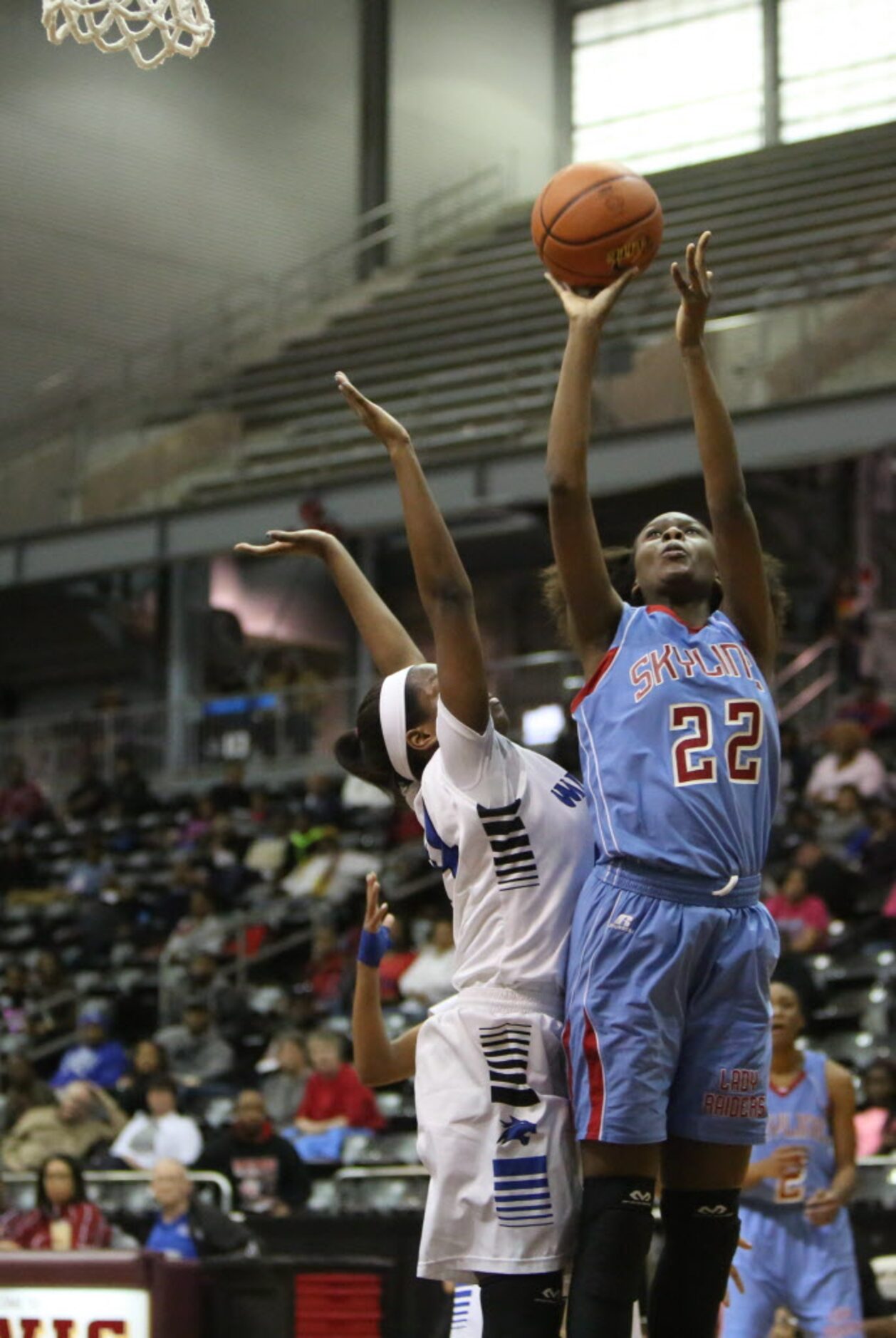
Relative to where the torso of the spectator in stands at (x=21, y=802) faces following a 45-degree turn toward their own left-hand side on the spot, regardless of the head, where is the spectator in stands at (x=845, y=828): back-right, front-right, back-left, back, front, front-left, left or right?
front

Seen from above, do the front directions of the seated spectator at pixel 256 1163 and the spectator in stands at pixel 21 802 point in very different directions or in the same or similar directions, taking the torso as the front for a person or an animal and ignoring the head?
same or similar directions

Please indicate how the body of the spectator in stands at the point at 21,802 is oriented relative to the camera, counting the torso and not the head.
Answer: toward the camera

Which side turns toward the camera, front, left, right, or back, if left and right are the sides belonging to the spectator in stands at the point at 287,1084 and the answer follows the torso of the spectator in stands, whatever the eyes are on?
front

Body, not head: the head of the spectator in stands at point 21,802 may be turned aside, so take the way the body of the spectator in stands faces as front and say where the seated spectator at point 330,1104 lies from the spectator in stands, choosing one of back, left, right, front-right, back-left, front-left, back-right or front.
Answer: front

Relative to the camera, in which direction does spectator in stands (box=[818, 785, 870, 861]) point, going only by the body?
toward the camera

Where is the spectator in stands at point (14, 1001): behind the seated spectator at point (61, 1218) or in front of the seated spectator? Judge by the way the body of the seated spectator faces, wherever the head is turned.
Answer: behind

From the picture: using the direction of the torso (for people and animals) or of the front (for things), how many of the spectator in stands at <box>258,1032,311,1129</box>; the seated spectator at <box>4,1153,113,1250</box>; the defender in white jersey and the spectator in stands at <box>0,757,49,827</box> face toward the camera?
3

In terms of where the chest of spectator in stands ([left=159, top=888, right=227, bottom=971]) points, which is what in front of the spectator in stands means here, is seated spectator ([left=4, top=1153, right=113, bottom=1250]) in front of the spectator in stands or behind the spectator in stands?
in front
